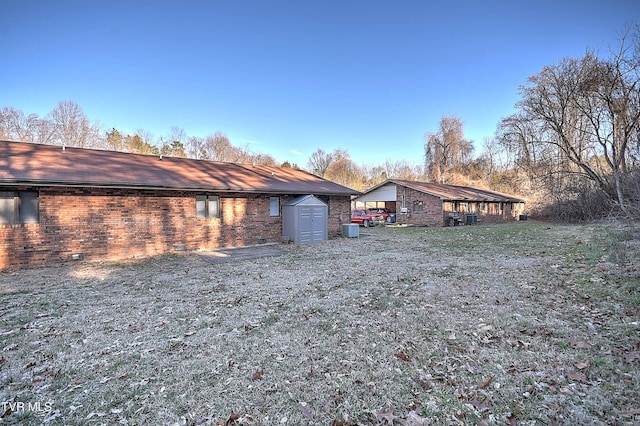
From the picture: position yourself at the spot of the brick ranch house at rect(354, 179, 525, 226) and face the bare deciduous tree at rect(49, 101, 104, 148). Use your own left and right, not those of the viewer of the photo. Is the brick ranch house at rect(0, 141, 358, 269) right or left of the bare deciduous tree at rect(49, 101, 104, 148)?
left

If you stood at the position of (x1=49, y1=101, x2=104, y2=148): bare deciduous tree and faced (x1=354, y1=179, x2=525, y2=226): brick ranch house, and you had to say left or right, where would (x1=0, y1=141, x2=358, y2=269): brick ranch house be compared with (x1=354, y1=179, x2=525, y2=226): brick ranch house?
right

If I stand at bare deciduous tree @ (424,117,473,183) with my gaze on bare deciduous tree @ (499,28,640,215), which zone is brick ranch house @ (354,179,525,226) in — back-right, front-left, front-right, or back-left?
front-right

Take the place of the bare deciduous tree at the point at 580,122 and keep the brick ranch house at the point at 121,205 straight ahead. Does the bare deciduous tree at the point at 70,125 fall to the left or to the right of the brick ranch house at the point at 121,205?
right
